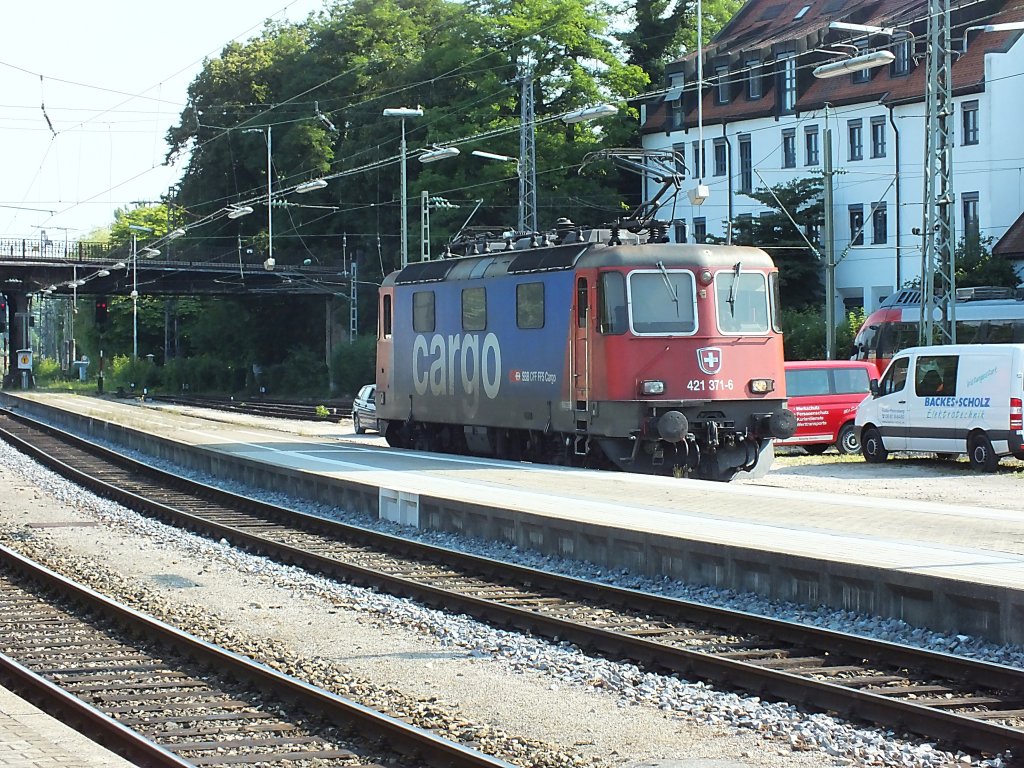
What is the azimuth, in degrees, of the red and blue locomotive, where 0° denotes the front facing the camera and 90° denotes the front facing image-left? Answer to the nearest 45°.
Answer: approximately 315°

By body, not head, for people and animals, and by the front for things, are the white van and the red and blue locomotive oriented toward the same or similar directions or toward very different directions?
very different directions

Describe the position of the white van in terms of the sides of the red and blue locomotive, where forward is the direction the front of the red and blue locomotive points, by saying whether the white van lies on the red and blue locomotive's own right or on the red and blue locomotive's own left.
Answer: on the red and blue locomotive's own left

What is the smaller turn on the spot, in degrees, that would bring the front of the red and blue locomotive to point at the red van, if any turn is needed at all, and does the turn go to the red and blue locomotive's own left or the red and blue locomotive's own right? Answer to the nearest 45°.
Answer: approximately 90° to the red and blue locomotive's own left

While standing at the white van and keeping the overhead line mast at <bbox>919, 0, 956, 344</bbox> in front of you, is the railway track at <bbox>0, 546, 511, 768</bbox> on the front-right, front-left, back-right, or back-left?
back-left
